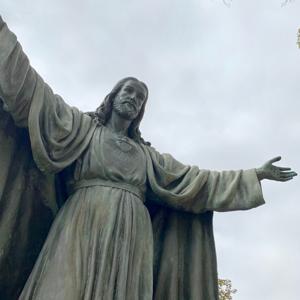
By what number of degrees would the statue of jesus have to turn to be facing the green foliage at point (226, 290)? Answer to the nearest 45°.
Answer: approximately 90° to its left

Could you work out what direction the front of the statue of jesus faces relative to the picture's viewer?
facing the viewer and to the right of the viewer
